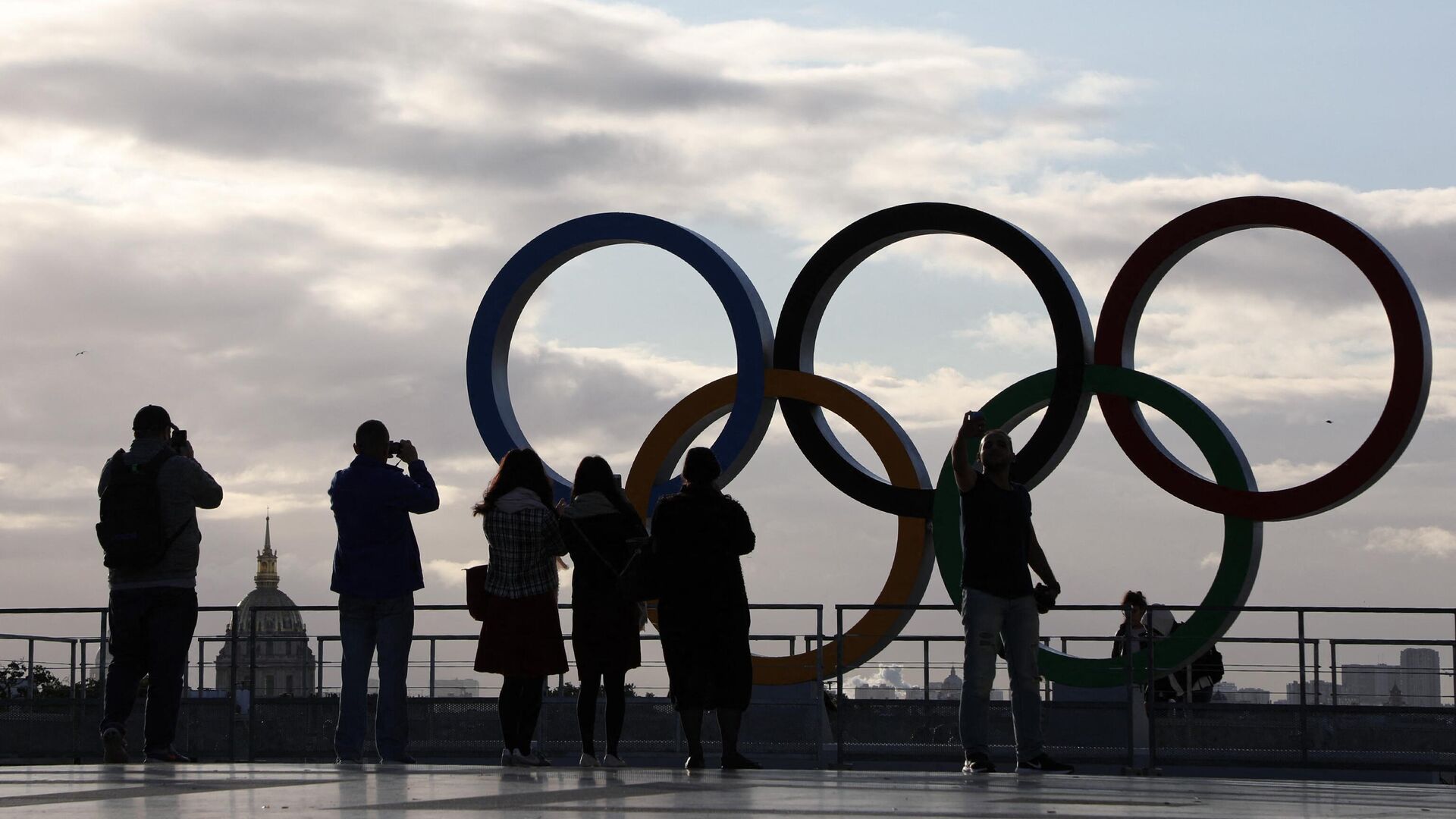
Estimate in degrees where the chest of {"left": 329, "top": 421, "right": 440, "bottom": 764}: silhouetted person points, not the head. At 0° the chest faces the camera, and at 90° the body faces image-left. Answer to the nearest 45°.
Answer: approximately 225°

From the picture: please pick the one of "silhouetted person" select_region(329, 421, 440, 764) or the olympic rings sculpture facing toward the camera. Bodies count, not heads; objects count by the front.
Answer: the olympic rings sculpture

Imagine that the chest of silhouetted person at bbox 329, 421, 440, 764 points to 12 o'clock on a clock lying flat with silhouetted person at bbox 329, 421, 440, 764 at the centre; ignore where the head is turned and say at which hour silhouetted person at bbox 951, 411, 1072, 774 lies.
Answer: silhouetted person at bbox 951, 411, 1072, 774 is roughly at 2 o'clock from silhouetted person at bbox 329, 421, 440, 764.

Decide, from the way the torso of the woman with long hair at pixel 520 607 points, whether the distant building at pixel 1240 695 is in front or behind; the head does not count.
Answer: in front

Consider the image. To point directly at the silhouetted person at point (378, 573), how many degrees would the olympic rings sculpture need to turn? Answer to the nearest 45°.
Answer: approximately 45° to its right

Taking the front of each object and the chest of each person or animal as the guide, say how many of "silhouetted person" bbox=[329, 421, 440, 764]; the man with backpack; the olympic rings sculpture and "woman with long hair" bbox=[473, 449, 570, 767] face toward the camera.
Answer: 1

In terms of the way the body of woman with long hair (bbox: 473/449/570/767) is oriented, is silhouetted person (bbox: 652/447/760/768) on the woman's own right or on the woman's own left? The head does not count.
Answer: on the woman's own right

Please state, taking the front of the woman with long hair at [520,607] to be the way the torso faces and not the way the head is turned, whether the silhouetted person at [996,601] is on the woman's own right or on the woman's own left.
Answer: on the woman's own right

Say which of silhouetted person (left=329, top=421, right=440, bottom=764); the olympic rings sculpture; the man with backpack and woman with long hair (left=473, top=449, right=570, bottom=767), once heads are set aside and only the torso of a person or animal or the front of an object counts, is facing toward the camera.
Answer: the olympic rings sculpture

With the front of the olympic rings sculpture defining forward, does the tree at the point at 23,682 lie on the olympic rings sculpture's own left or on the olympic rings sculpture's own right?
on the olympic rings sculpture's own right

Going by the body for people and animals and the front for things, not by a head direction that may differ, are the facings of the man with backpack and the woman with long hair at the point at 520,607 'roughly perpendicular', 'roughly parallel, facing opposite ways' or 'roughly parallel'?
roughly parallel

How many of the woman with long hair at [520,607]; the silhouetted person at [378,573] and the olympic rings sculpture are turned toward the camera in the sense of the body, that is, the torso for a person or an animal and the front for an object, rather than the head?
1

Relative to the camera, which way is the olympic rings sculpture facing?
toward the camera

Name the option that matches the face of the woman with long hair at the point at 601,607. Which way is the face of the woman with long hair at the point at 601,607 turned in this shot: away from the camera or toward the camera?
away from the camera

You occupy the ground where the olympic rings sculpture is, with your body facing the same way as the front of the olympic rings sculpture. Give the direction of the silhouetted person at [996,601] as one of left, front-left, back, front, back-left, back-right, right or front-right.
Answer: front
